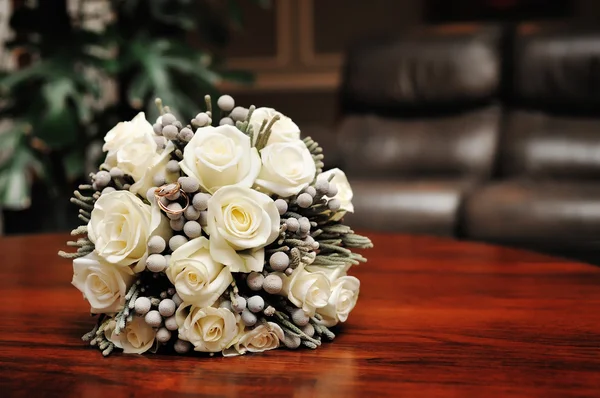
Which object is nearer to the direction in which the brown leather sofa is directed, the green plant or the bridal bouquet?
the bridal bouquet

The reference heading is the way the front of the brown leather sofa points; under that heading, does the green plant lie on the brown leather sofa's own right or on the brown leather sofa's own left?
on the brown leather sofa's own right

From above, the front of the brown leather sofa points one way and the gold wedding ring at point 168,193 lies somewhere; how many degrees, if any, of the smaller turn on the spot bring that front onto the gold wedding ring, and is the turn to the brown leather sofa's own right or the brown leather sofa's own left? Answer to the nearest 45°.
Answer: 0° — it already faces it

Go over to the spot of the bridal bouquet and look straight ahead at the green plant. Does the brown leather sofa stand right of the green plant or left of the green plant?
right

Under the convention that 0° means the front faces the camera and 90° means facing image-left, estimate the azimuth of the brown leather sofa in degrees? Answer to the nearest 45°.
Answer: approximately 0°

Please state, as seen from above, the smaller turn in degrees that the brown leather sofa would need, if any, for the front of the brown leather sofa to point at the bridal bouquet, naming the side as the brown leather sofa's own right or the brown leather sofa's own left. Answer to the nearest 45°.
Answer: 0° — it already faces it

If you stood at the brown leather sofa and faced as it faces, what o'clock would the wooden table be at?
The wooden table is roughly at 12 o'clock from the brown leather sofa.
